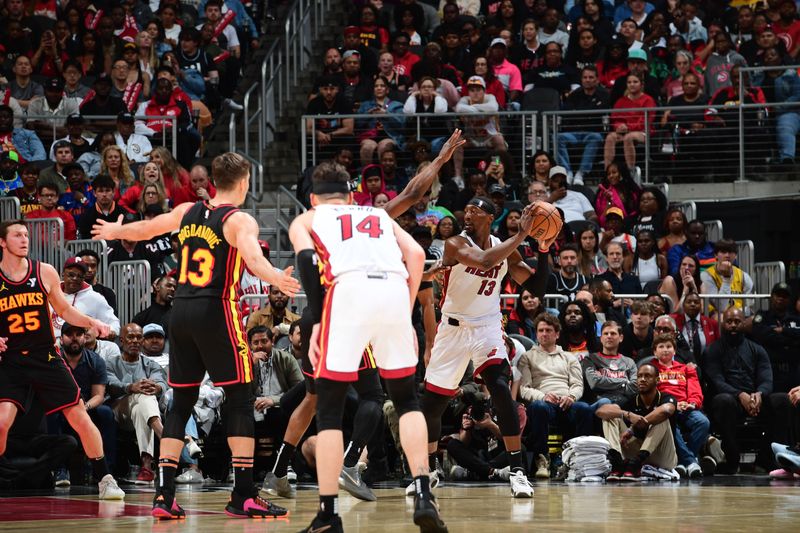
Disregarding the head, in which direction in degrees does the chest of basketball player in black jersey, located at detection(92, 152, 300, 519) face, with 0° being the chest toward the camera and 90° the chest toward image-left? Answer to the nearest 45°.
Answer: approximately 225°

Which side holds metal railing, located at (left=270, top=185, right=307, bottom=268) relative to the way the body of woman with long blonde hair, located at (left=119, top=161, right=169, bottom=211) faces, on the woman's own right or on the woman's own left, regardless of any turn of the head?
on the woman's own left

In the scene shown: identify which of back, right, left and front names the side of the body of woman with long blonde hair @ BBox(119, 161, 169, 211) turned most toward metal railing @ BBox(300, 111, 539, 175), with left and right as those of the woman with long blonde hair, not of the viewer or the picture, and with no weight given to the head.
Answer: left

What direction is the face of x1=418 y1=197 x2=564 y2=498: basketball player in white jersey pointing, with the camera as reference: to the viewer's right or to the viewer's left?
to the viewer's left

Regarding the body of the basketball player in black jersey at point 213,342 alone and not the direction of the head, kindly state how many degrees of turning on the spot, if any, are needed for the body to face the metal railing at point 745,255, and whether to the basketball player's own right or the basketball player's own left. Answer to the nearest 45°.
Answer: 0° — they already face it
